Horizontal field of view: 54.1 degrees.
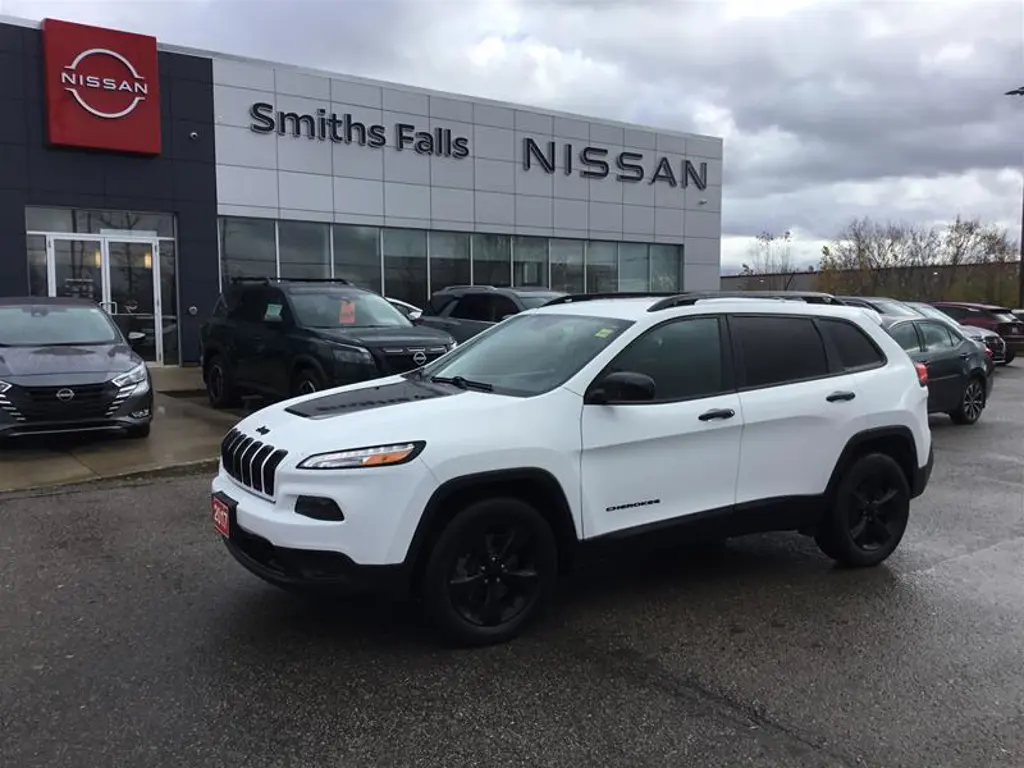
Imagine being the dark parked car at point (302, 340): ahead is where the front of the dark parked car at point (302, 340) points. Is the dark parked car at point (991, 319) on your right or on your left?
on your left

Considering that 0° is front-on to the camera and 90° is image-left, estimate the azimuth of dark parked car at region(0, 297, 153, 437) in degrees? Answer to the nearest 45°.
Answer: approximately 0°

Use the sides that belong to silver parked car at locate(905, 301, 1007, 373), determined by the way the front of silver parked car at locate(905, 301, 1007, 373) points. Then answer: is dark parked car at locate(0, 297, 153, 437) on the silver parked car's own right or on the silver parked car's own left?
on the silver parked car's own right

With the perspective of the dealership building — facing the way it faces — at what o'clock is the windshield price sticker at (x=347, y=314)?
The windshield price sticker is roughly at 1 o'clock from the dealership building.

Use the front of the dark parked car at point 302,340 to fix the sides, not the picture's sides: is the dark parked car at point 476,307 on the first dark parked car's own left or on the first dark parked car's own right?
on the first dark parked car's own left

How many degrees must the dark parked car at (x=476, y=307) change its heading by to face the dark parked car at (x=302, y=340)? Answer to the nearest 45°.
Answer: approximately 90° to its right

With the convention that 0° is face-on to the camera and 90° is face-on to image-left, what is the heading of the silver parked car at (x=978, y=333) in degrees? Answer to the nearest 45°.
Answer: approximately 315°

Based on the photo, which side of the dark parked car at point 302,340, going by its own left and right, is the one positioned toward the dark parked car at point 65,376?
right

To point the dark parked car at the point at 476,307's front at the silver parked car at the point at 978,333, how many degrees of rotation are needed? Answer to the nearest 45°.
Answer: approximately 90° to its left
